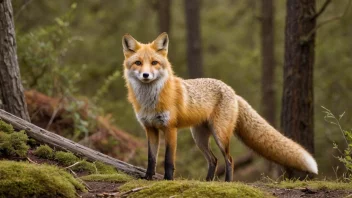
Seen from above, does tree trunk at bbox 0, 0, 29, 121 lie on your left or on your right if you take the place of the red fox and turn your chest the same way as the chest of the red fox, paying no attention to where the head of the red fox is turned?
on your right

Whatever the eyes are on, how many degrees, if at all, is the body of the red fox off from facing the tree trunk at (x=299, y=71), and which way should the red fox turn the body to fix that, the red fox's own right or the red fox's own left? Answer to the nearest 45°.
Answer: approximately 180°

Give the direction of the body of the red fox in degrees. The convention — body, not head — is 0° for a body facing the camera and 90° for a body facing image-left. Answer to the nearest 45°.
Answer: approximately 45°

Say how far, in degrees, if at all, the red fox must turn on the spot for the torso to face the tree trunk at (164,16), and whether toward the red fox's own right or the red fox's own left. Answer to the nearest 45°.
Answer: approximately 135° to the red fox's own right

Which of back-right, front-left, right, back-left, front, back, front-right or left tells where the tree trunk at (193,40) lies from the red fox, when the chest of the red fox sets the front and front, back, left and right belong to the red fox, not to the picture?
back-right

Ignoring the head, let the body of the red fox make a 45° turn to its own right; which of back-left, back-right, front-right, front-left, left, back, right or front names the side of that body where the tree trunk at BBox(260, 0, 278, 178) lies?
right

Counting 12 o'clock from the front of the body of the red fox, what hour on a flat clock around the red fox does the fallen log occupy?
The fallen log is roughly at 1 o'clock from the red fox.
